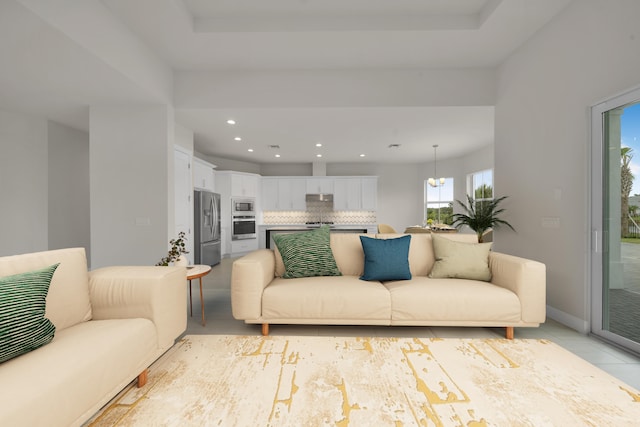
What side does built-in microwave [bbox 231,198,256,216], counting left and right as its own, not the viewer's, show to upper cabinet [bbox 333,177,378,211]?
left

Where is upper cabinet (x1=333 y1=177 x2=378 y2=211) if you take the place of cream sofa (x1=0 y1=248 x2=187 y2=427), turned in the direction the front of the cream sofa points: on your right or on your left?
on your left

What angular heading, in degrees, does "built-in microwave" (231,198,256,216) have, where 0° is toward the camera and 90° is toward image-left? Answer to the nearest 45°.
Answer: approximately 0°

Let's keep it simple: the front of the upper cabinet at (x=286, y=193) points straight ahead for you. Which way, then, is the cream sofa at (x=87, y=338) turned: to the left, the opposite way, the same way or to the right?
to the left

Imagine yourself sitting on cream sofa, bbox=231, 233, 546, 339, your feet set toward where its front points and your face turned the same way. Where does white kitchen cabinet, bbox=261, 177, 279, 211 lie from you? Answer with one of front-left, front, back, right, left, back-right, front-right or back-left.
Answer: back-right

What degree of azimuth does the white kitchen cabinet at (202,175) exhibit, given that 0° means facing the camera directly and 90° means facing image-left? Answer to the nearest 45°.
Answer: approximately 315°

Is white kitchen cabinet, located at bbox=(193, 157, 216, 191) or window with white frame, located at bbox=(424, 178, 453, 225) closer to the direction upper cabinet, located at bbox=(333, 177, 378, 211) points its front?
the white kitchen cabinet

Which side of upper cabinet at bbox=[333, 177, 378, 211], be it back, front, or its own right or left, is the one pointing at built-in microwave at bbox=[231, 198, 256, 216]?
right

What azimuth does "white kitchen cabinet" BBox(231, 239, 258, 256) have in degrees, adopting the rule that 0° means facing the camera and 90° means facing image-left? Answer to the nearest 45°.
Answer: approximately 315°
